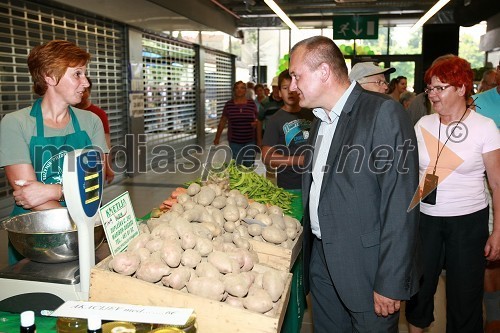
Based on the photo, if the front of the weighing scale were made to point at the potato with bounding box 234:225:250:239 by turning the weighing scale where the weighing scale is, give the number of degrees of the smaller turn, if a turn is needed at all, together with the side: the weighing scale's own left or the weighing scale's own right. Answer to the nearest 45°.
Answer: approximately 90° to the weighing scale's own left

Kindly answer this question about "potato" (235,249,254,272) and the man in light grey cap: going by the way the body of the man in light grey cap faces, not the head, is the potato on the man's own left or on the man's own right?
on the man's own right

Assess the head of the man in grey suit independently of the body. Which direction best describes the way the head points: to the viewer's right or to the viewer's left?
to the viewer's left

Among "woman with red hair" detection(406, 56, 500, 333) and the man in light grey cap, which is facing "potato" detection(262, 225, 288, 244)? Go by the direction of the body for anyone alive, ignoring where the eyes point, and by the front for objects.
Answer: the woman with red hair

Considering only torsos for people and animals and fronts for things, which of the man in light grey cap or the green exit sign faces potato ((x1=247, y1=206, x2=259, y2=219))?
the green exit sign
